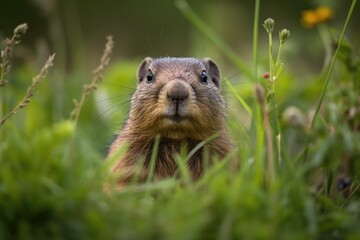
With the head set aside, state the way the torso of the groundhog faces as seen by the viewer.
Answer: toward the camera

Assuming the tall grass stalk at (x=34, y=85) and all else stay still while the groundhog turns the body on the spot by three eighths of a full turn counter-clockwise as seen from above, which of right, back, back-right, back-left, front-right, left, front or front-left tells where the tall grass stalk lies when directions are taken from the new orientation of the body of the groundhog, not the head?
back
